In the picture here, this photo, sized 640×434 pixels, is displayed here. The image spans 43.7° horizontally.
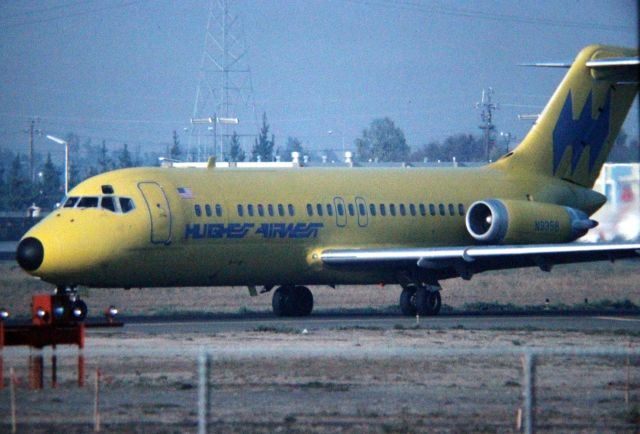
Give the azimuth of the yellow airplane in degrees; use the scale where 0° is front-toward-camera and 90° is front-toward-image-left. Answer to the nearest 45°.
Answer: approximately 45°

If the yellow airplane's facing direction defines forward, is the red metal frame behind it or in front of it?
in front
